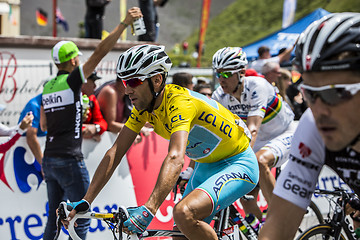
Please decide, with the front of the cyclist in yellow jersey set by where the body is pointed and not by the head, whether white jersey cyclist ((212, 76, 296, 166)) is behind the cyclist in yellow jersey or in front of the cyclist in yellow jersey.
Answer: behind

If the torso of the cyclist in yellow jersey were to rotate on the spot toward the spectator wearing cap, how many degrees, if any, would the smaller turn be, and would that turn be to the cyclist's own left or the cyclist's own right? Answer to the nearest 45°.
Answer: approximately 90° to the cyclist's own right

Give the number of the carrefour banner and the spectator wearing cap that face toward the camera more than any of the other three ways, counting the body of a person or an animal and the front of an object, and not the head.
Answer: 1

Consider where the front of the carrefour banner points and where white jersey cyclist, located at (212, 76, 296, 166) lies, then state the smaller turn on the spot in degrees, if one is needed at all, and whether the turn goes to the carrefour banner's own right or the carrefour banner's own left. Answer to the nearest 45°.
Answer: approximately 90° to the carrefour banner's own left

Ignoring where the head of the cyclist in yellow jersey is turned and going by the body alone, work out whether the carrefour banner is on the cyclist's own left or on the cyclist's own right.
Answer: on the cyclist's own right

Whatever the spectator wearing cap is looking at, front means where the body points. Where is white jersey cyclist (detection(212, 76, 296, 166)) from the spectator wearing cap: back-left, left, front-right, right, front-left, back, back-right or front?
front-right

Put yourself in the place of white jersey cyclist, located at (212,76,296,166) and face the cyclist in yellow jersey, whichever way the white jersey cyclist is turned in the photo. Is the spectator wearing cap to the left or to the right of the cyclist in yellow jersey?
right

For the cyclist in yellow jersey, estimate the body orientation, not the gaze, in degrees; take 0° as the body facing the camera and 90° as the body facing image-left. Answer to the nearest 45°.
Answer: approximately 45°

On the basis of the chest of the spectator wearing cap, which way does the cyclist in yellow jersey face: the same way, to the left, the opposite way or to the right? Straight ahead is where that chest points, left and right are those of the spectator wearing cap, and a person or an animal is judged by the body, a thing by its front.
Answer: the opposite way

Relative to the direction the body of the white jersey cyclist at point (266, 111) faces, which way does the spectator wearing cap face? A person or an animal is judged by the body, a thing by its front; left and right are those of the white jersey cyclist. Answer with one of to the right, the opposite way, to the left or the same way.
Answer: the opposite way

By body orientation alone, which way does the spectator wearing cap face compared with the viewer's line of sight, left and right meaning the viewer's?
facing away from the viewer and to the right of the viewer
